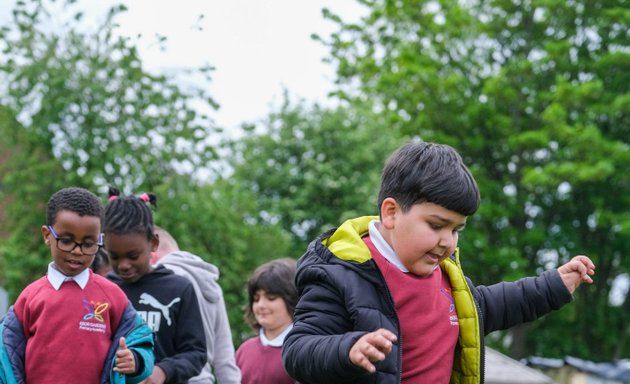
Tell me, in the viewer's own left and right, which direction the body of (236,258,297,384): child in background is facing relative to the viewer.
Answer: facing the viewer and to the left of the viewer

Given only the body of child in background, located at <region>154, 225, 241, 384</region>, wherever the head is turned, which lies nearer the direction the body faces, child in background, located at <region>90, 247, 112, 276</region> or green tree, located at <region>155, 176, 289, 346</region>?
the child in background

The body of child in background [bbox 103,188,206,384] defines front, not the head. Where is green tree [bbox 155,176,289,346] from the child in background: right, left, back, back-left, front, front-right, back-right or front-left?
back-right

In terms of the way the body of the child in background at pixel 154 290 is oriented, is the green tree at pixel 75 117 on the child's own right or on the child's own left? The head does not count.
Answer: on the child's own right

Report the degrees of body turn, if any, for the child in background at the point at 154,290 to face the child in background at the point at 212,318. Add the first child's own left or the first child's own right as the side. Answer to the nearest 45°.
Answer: approximately 180°

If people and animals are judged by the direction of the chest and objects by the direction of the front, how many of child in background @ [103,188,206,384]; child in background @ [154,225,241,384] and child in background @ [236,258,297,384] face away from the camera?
0

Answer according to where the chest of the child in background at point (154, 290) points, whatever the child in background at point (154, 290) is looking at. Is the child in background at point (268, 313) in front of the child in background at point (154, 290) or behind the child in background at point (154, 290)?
behind
